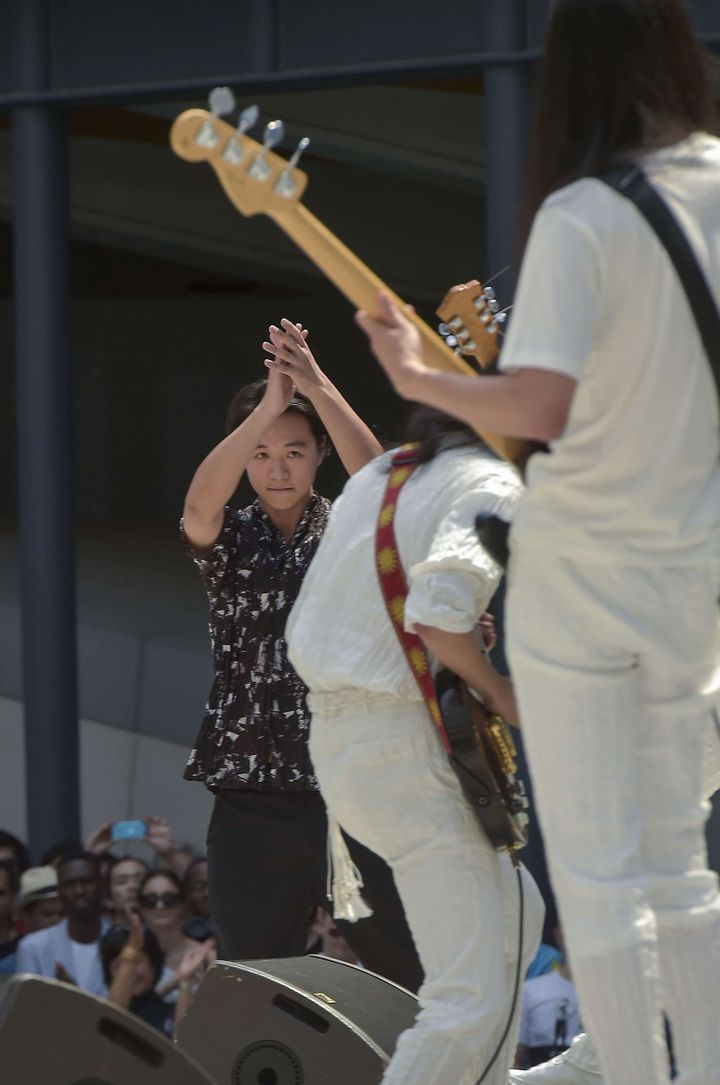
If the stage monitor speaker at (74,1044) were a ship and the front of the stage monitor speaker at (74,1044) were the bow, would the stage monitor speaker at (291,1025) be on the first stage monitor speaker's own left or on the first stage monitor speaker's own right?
on the first stage monitor speaker's own left

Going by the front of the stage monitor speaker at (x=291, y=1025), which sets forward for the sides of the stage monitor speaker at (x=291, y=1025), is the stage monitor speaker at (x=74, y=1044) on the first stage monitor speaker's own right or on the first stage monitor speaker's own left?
on the first stage monitor speaker's own right
